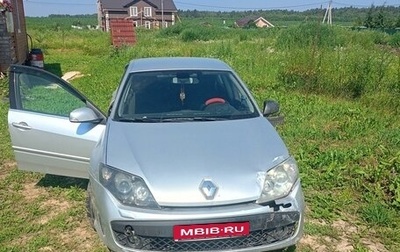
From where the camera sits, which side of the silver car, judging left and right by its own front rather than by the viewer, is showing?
front
